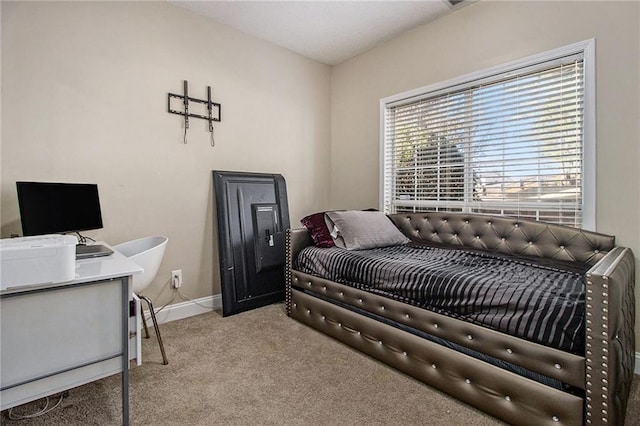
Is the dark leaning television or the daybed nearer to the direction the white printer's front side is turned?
the daybed

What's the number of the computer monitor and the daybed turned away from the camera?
0

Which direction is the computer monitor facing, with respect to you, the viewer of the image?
facing the viewer and to the right of the viewer

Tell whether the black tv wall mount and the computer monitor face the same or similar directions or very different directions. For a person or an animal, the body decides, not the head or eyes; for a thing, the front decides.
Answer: same or similar directions

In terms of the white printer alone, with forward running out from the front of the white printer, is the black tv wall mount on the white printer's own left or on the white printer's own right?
on the white printer's own left

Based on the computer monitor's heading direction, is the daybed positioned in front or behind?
in front

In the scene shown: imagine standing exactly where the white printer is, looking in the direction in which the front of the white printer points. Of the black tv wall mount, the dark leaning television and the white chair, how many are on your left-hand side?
3

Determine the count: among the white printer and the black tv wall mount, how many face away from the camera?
0

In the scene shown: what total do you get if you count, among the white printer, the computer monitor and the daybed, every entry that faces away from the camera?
0

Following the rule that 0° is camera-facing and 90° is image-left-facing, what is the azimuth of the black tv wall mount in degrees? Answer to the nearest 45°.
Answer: approximately 315°

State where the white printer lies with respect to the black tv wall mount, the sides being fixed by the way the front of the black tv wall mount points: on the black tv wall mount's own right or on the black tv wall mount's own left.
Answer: on the black tv wall mount's own right

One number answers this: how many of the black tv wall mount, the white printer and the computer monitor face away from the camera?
0
